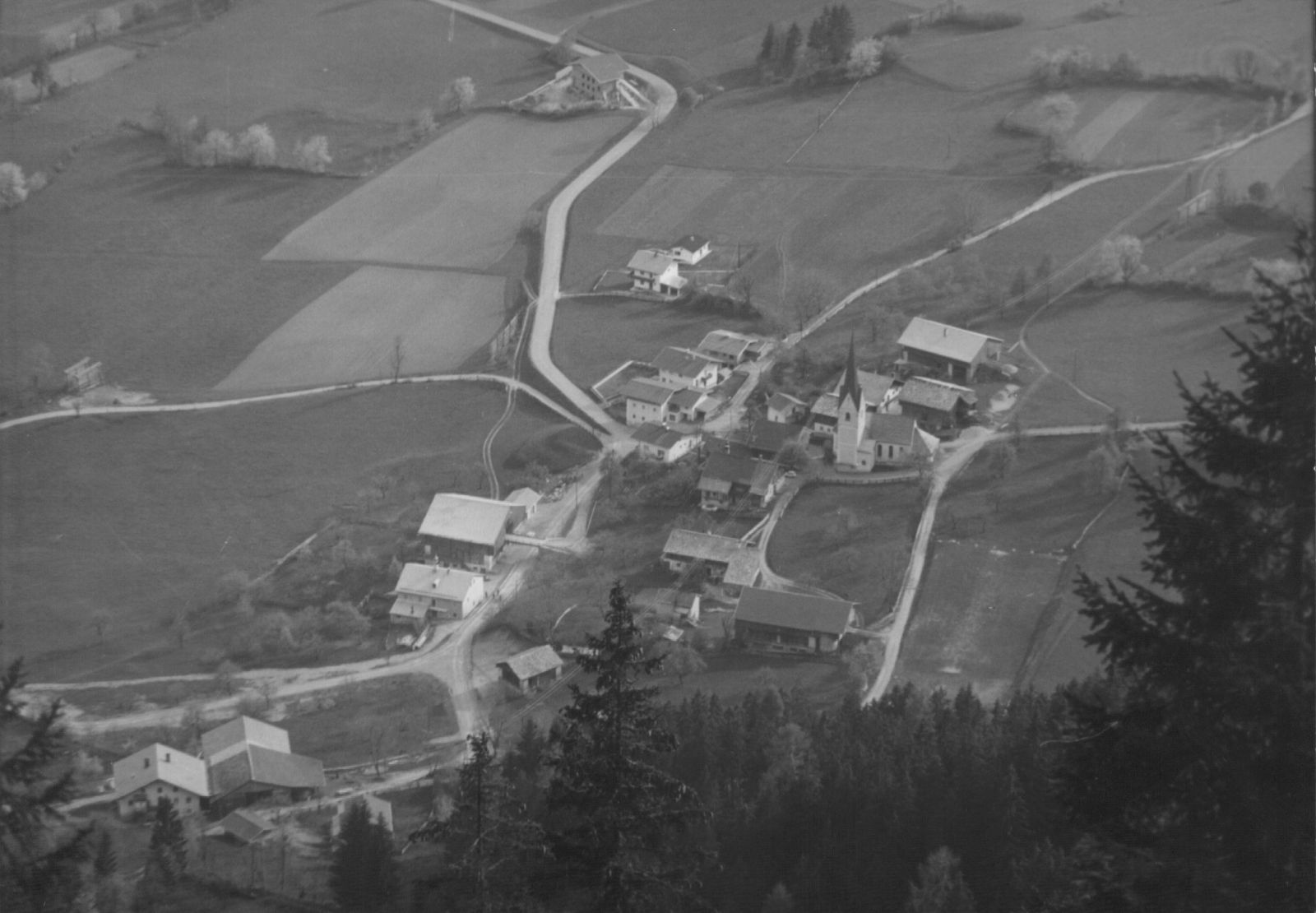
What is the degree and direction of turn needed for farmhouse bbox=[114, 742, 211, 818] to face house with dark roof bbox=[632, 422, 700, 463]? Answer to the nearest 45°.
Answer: approximately 135° to its left

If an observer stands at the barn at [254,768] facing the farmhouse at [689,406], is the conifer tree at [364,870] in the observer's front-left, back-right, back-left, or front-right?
back-right

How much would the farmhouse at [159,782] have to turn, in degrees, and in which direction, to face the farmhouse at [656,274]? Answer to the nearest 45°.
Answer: approximately 135° to its left

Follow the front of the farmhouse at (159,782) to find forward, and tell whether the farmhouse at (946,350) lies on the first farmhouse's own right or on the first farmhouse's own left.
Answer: on the first farmhouse's own left

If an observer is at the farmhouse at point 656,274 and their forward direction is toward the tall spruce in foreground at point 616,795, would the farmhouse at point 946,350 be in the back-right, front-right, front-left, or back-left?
front-left

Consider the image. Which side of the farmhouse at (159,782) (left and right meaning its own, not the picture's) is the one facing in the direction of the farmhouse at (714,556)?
left

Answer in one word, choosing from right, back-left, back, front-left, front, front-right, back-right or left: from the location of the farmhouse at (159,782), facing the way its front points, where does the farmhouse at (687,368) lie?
back-left

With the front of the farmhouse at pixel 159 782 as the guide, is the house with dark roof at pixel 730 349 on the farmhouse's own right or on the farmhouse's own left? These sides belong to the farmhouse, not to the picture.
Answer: on the farmhouse's own left

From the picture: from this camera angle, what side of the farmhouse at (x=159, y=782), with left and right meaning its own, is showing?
front

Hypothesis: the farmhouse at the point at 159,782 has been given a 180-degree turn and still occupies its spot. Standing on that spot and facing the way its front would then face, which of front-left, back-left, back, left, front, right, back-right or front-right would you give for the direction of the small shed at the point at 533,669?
right

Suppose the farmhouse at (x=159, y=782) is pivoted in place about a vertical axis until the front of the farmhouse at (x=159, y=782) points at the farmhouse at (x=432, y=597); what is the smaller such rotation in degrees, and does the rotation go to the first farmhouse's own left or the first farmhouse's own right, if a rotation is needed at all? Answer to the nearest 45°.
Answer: approximately 135° to the first farmhouse's own left

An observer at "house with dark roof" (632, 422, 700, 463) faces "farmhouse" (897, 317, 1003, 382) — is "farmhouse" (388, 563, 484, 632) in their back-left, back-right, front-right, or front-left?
back-right
